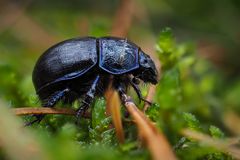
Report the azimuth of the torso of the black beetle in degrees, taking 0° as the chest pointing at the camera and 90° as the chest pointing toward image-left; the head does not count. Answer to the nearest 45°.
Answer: approximately 270°
